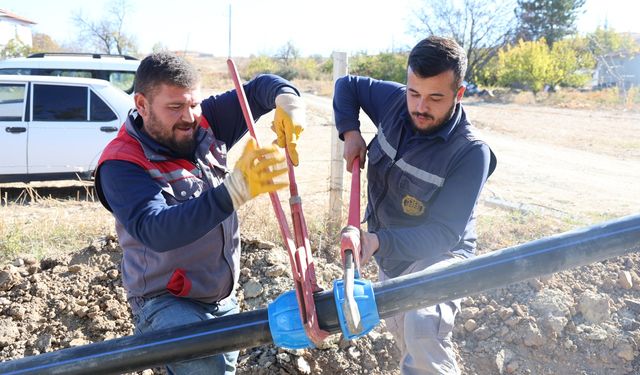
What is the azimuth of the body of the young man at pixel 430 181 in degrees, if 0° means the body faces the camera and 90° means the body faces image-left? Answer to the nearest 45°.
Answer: approximately 45°

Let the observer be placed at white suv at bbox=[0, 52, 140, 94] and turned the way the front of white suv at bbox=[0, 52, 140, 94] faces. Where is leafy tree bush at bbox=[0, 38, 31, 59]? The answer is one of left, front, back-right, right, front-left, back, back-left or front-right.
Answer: right

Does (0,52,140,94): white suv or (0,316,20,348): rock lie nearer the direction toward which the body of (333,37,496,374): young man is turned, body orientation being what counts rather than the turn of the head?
the rock

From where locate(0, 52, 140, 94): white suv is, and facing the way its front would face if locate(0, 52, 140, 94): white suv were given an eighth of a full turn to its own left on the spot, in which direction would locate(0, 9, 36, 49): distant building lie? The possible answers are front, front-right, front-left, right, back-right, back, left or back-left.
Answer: back-right

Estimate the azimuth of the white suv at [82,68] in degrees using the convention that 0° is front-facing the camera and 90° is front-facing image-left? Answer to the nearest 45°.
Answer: approximately 90°

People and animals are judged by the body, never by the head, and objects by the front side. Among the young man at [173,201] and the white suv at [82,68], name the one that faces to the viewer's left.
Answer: the white suv

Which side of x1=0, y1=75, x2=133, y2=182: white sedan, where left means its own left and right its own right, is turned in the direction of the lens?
left
